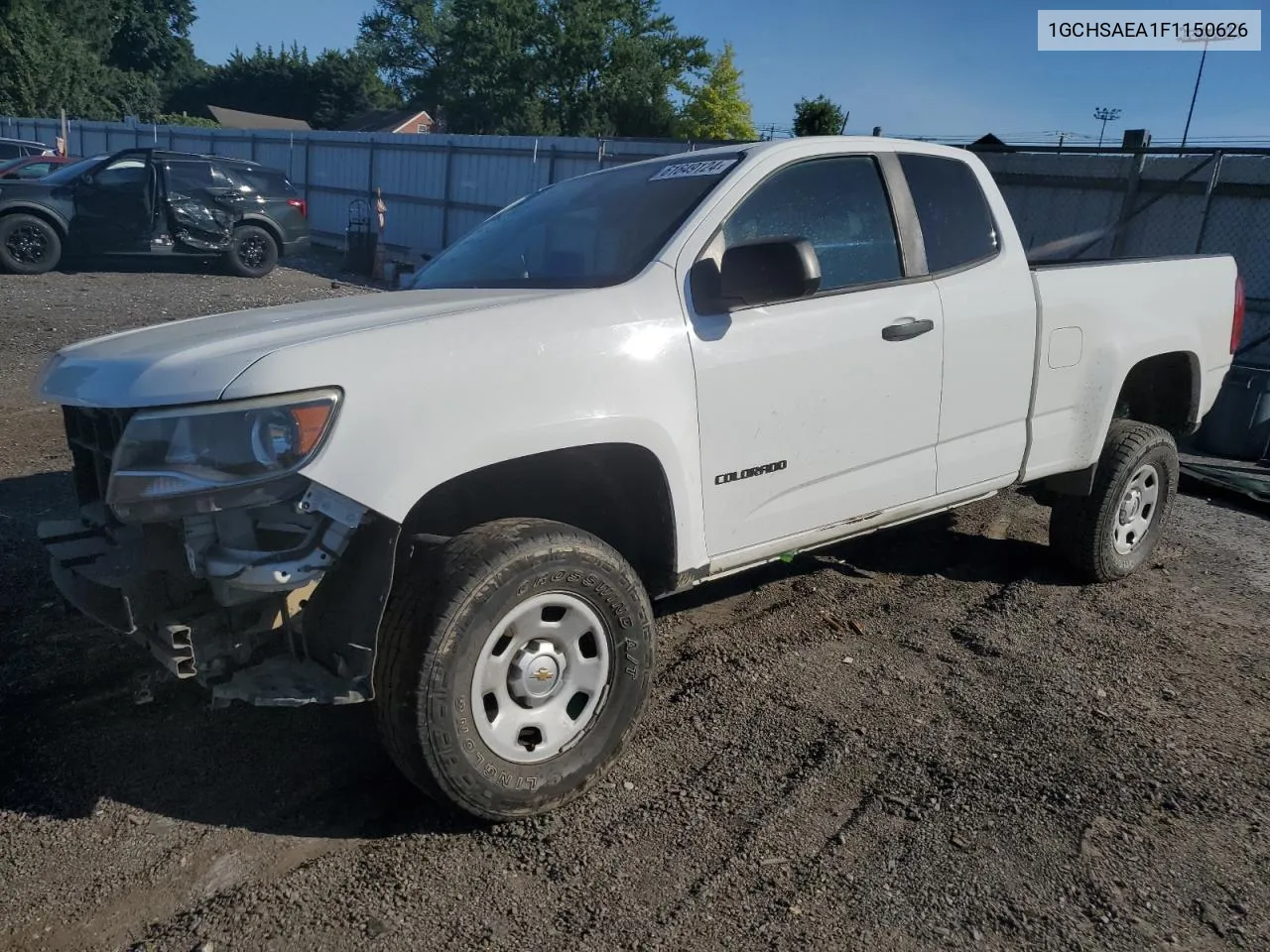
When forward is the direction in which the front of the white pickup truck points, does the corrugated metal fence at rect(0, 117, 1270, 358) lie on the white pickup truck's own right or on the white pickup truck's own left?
on the white pickup truck's own right

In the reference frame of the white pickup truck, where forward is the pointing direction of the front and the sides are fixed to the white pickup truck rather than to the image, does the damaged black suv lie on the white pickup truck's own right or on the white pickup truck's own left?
on the white pickup truck's own right

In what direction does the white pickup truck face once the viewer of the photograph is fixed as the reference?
facing the viewer and to the left of the viewer

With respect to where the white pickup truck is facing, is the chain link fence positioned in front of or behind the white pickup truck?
behind

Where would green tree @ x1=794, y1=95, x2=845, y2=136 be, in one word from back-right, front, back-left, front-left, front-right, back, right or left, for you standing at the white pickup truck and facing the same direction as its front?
back-right

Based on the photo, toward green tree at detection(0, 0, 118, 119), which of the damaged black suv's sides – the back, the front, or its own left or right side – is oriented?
right

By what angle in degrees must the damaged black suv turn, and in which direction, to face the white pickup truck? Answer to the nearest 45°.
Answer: approximately 90° to its left

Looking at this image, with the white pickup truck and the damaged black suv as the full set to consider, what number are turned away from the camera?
0

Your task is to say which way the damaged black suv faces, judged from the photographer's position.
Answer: facing to the left of the viewer
